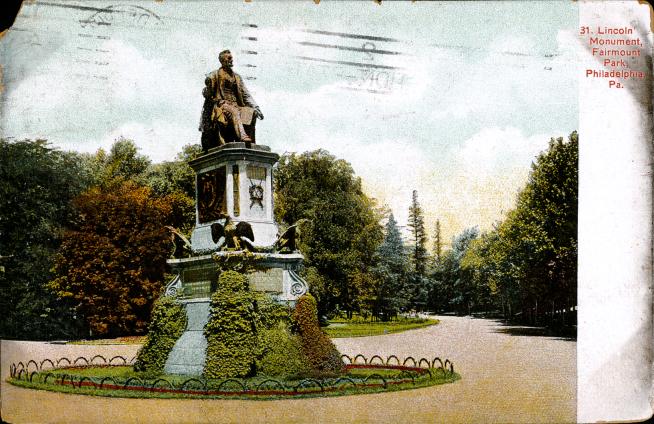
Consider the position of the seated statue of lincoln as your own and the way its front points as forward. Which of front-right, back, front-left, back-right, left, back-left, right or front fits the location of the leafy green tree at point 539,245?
left

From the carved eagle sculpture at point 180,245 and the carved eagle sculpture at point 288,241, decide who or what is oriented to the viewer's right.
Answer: the carved eagle sculpture at point 288,241

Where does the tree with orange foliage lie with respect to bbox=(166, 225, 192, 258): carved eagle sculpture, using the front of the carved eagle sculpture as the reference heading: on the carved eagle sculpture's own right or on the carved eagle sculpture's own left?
on the carved eagle sculpture's own right

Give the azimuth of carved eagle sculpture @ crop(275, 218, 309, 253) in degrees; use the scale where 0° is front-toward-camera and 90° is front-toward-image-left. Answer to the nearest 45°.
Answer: approximately 270°

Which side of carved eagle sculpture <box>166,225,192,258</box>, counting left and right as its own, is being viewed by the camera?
left

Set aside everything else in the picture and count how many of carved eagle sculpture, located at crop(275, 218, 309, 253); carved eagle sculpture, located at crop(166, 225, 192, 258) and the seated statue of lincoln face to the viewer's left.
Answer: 1

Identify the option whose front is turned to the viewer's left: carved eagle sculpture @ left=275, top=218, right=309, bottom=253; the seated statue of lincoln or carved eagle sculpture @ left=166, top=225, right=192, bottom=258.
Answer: carved eagle sculpture @ left=166, top=225, right=192, bottom=258

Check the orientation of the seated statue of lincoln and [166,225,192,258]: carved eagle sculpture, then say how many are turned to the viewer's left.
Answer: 1

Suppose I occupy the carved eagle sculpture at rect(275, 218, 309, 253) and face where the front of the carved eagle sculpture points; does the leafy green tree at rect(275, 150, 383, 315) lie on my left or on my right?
on my left

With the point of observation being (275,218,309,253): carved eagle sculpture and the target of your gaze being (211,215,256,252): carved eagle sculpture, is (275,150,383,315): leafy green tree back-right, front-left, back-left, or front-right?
back-right

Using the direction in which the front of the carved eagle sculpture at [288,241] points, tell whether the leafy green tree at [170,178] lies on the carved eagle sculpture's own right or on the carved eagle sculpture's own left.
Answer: on the carved eagle sculpture's own left
